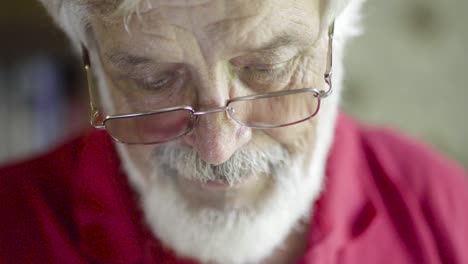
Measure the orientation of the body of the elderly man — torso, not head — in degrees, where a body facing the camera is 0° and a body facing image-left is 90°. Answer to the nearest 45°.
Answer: approximately 0°
